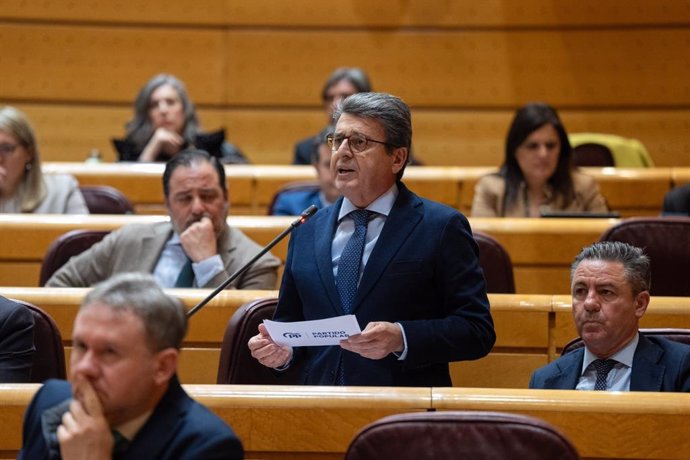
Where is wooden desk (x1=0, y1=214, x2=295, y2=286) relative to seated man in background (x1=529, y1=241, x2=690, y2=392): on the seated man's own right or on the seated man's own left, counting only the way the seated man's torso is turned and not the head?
on the seated man's own right

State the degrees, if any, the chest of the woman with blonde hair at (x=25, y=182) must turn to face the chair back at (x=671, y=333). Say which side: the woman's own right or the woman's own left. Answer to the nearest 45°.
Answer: approximately 90° to the woman's own left

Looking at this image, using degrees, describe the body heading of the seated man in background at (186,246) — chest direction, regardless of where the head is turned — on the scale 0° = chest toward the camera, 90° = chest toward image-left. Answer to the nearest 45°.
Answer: approximately 0°

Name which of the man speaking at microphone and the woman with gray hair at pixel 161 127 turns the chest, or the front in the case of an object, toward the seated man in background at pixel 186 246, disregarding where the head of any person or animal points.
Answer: the woman with gray hair
